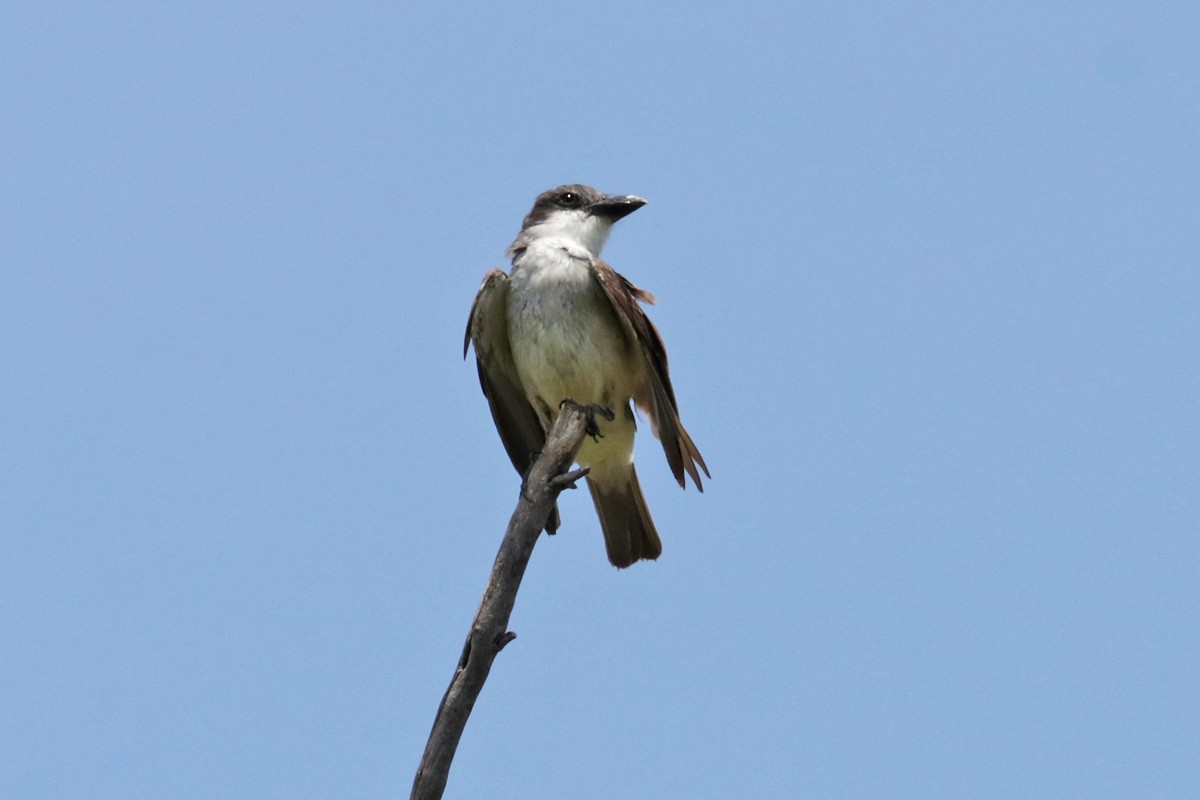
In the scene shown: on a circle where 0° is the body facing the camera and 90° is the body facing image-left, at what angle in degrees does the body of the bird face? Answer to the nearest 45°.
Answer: approximately 0°
